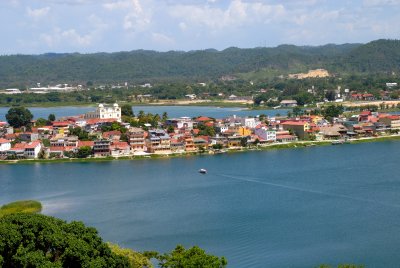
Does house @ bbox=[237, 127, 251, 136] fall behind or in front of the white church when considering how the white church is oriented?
in front

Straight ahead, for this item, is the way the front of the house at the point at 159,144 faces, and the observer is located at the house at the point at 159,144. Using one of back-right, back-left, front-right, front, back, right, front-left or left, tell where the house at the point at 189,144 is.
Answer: left

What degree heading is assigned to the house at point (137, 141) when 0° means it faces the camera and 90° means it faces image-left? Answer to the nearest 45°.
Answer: approximately 0°

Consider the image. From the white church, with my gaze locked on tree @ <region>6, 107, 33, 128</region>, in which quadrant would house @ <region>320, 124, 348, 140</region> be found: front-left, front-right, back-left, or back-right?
back-left

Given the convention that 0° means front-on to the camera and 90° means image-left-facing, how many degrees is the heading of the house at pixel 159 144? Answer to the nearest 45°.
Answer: approximately 0°

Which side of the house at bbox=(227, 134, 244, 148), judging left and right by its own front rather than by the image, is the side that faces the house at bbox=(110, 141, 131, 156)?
right

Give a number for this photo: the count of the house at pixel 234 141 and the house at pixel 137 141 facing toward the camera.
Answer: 2

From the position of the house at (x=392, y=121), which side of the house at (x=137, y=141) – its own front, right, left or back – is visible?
left

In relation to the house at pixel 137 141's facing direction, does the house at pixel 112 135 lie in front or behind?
behind

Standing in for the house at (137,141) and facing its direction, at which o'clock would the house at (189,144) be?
the house at (189,144) is roughly at 9 o'clock from the house at (137,141).

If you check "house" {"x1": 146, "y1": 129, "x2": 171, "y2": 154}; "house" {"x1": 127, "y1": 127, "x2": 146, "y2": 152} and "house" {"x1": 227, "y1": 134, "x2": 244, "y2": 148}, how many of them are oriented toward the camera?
3

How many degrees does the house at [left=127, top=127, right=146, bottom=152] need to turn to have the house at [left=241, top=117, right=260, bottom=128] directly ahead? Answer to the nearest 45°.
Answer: approximately 135° to its left

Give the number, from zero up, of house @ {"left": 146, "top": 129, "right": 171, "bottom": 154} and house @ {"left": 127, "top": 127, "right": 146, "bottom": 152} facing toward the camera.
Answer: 2
